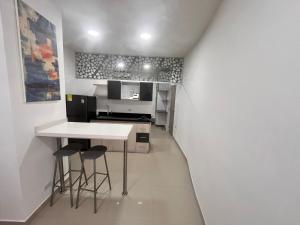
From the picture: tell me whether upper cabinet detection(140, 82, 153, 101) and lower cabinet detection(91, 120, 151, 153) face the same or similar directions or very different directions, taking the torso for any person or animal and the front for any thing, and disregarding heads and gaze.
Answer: same or similar directions

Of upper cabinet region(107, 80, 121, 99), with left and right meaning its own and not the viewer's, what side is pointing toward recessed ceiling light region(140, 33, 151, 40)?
front

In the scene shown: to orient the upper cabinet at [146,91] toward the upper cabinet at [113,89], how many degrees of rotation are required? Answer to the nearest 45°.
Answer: approximately 90° to its right

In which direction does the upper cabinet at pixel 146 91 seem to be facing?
toward the camera

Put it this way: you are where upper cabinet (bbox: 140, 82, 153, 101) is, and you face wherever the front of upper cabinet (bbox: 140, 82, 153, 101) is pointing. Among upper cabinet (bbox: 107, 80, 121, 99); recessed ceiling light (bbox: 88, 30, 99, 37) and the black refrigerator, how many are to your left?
0

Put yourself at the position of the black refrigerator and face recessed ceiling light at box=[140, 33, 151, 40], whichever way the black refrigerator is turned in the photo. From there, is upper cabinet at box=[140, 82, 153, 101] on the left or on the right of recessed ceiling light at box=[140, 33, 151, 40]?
left

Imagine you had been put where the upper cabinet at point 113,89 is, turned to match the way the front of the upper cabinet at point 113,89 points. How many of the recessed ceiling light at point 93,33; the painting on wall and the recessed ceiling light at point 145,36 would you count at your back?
0

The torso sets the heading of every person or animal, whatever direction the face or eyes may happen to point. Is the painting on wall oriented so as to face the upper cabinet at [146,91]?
no

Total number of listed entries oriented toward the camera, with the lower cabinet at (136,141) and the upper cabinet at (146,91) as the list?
2

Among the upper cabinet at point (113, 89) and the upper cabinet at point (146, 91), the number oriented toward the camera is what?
2

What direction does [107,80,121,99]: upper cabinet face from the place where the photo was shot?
facing the viewer

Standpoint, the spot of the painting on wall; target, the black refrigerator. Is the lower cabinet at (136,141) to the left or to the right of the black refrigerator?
right

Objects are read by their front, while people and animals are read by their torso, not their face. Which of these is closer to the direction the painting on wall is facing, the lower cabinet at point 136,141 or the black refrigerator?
the lower cabinet

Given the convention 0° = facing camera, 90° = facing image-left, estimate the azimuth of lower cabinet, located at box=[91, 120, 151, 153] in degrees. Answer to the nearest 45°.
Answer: approximately 0°

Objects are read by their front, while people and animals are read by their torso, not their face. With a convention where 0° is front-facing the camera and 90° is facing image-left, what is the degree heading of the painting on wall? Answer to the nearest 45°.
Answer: approximately 315°

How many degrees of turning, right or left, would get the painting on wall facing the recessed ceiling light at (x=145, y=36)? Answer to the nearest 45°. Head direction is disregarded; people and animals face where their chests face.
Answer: approximately 45° to its left
